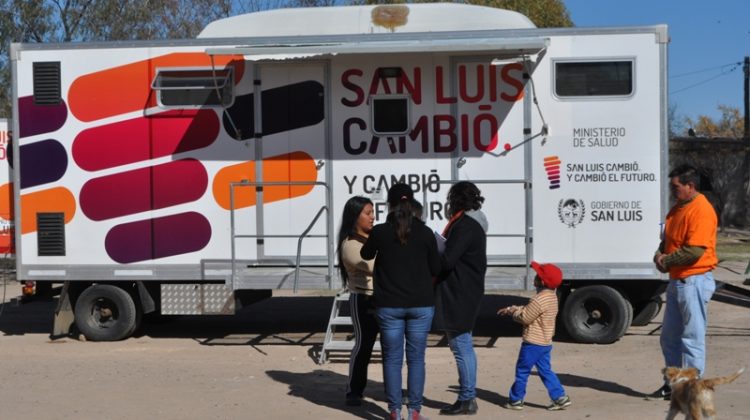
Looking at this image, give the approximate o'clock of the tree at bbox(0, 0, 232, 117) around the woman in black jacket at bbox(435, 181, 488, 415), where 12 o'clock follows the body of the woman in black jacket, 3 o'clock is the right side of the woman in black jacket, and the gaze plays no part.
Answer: The tree is roughly at 2 o'clock from the woman in black jacket.

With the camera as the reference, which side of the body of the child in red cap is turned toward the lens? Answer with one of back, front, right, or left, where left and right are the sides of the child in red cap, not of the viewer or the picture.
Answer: left

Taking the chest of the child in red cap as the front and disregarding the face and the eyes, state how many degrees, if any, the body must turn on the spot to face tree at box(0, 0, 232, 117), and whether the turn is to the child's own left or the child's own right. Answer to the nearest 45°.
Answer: approximately 45° to the child's own right

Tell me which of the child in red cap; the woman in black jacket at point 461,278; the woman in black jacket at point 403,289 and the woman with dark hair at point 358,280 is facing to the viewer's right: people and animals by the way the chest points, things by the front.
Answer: the woman with dark hair

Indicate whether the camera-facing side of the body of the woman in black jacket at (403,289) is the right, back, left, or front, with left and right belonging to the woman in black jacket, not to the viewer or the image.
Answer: back

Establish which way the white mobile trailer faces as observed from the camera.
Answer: facing to the right of the viewer

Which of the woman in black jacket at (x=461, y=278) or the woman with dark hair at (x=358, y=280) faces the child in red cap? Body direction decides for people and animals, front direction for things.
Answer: the woman with dark hair

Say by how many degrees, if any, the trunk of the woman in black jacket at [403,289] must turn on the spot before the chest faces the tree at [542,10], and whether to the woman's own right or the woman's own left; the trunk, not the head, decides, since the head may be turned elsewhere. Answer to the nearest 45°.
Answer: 0° — they already face it

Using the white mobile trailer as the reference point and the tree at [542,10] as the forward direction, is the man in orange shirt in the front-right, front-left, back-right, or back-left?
back-right

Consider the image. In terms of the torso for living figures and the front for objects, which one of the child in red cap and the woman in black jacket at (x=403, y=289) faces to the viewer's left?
the child in red cap

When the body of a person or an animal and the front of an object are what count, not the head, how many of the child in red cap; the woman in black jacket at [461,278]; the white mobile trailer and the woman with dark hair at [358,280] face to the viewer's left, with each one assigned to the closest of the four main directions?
2

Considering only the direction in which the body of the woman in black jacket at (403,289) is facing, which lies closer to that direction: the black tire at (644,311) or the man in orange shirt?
the black tire

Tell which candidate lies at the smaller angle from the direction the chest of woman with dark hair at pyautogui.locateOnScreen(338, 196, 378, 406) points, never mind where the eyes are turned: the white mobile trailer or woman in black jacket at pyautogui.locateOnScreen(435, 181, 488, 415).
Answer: the woman in black jacket

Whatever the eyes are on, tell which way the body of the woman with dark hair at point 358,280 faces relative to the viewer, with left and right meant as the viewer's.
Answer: facing to the right of the viewer

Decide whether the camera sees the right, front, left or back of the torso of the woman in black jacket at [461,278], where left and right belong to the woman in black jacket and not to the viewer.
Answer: left

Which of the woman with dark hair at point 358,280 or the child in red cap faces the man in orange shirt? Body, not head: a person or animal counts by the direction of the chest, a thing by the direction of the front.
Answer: the woman with dark hair
